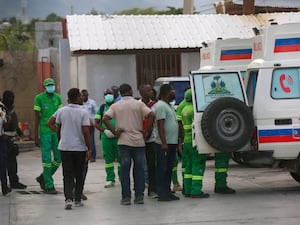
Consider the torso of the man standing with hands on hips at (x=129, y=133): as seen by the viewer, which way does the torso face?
away from the camera

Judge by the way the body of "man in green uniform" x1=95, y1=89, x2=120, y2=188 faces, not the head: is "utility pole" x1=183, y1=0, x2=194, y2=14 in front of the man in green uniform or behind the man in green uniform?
behind

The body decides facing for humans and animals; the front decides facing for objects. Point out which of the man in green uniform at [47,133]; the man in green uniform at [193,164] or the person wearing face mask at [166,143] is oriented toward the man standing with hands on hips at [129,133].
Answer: the man in green uniform at [47,133]

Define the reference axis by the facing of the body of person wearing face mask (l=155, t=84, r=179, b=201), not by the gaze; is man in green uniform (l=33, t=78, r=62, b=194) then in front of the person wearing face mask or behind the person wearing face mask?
behind

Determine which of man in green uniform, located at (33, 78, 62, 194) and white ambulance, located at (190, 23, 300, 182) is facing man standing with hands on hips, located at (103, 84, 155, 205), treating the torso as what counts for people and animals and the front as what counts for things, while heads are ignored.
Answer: the man in green uniform
